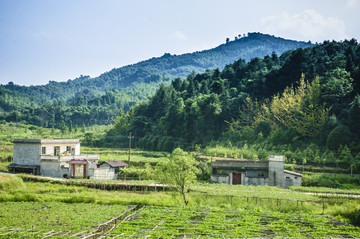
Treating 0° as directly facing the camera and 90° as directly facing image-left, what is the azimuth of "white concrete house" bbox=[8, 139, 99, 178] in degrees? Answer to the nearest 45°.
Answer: approximately 315°

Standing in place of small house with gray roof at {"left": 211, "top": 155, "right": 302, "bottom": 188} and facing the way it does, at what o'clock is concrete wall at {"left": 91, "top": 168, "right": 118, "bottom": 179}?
The concrete wall is roughly at 3 o'clock from the small house with gray roof.

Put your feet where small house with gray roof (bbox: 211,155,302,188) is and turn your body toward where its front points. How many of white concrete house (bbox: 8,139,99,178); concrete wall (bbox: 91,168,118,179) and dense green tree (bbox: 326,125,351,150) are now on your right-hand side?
2

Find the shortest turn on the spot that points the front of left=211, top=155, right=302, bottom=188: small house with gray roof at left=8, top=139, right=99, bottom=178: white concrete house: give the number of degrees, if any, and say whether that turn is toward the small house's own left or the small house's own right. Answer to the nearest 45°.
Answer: approximately 90° to the small house's own right

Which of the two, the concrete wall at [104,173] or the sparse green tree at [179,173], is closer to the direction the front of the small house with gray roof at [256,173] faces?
the sparse green tree
